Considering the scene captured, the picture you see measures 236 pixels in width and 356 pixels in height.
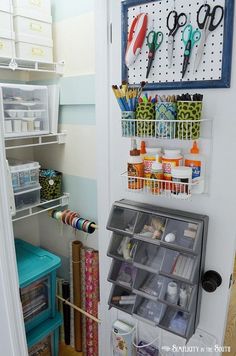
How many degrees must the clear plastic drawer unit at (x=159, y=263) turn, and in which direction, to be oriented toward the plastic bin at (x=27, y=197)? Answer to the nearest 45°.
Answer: approximately 90° to its right

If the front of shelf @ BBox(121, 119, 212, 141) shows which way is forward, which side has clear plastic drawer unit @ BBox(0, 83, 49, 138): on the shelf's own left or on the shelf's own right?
on the shelf's own right

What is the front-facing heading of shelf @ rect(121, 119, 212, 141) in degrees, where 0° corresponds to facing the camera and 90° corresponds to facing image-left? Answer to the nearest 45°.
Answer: approximately 45°

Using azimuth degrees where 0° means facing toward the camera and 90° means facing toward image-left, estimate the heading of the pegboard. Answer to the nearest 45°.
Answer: approximately 45°
